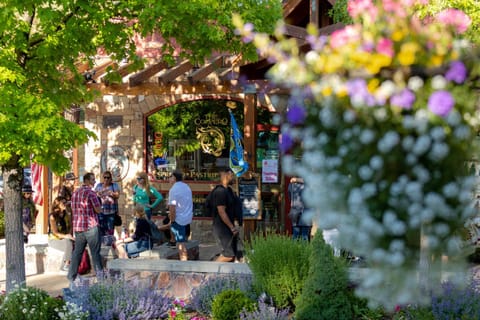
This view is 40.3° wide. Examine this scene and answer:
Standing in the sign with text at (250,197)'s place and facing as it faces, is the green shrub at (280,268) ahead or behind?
ahead

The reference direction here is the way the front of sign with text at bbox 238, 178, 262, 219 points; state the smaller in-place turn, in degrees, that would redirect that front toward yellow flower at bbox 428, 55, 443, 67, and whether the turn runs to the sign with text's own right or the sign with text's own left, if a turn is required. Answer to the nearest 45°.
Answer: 0° — it already faces it

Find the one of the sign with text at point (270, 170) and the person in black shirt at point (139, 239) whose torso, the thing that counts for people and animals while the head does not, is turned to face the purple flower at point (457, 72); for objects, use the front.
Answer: the sign with text

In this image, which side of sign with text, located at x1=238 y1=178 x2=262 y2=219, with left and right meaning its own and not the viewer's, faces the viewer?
front

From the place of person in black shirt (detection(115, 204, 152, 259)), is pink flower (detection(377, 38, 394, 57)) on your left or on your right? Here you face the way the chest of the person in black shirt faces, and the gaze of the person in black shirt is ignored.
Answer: on your left

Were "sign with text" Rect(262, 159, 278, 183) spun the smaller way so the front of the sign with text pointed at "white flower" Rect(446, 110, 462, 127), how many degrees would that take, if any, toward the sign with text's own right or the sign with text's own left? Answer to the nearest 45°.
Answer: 0° — it already faces it

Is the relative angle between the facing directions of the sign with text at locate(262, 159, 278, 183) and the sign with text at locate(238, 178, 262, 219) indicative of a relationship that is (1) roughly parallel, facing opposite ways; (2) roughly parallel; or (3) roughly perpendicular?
roughly parallel

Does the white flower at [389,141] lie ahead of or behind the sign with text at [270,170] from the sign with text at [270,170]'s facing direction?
ahead

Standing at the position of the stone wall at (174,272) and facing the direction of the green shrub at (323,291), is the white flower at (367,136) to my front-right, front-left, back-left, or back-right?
front-right

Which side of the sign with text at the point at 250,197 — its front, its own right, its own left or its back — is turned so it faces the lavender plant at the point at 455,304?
front

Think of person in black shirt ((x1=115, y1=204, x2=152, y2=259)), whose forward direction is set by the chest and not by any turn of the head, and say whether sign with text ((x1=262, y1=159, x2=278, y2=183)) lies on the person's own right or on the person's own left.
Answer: on the person's own right
